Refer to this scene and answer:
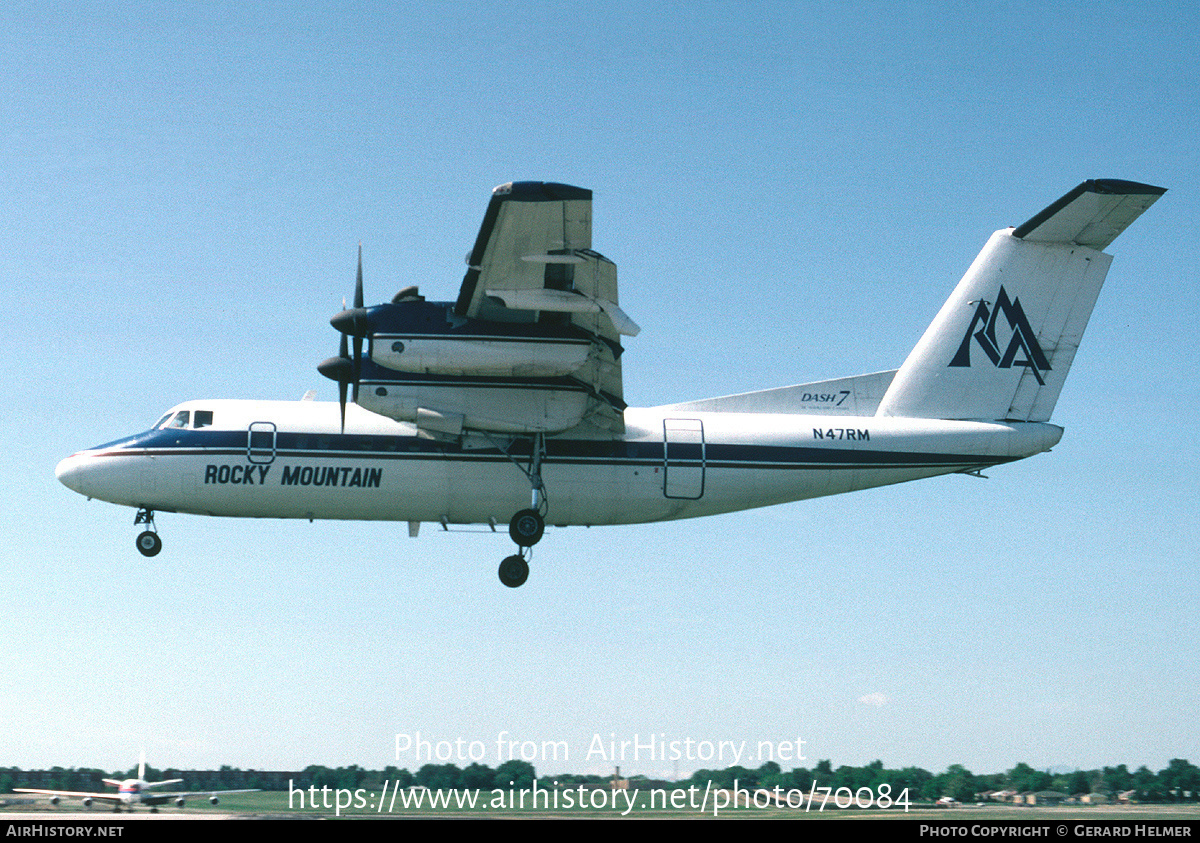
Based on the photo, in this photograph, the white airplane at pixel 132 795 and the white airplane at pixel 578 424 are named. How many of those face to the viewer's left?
1

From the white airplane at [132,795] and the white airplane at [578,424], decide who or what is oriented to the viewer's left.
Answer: the white airplane at [578,424]

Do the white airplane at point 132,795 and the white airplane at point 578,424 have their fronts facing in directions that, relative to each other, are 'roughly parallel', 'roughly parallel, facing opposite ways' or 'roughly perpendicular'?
roughly perpendicular

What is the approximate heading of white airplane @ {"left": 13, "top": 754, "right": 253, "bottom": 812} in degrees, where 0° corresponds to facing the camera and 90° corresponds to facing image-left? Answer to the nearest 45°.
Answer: approximately 0°

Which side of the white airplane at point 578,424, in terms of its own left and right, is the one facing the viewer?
left
